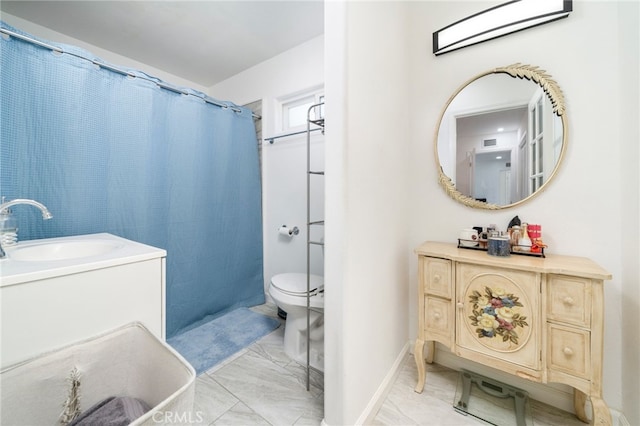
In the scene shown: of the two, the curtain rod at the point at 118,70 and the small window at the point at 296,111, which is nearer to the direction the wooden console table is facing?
the curtain rod

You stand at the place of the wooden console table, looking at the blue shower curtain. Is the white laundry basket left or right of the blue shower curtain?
left
